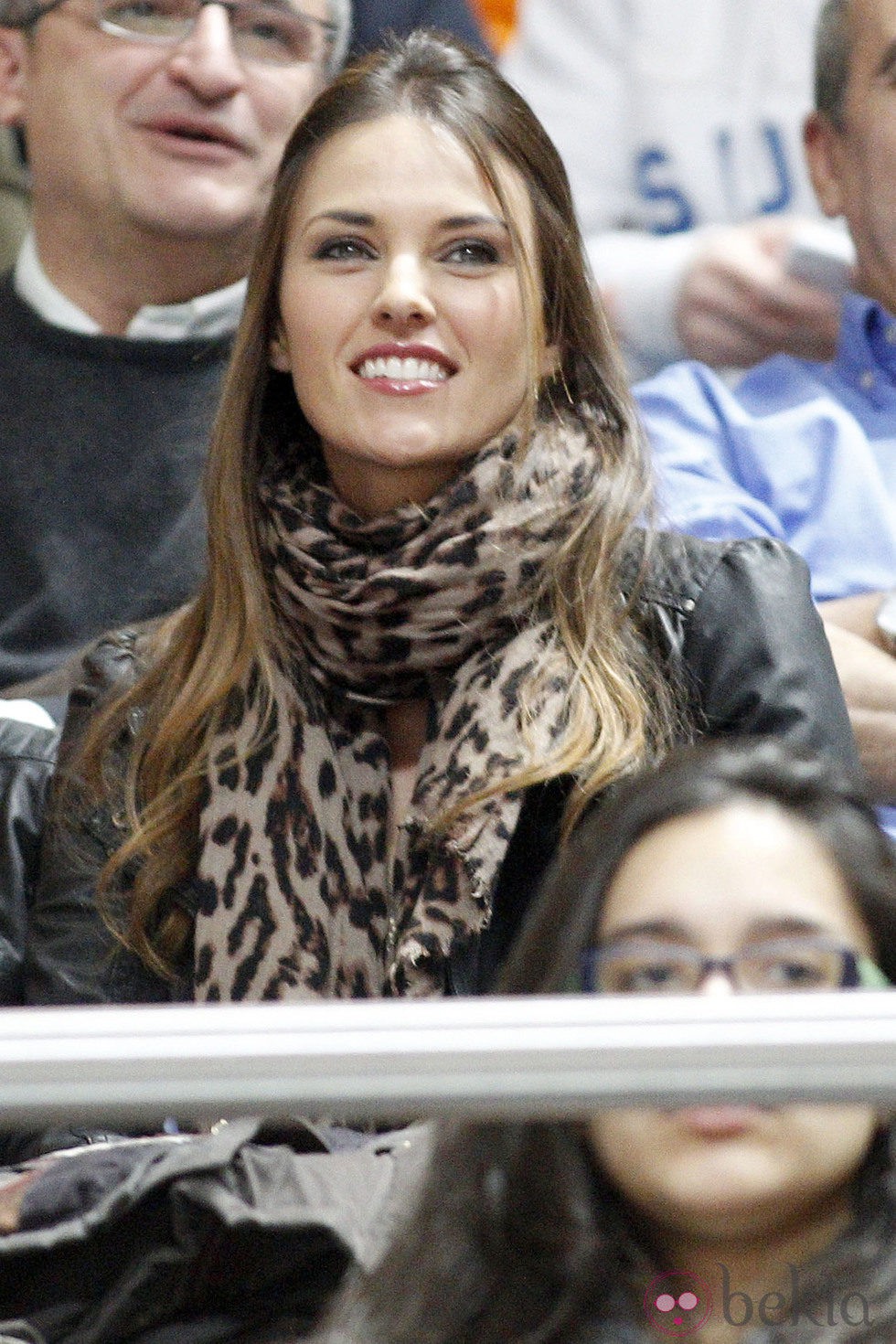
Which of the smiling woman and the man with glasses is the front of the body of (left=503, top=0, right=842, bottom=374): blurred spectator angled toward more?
the smiling woman

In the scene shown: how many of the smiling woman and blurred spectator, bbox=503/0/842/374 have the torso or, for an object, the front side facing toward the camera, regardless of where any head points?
2

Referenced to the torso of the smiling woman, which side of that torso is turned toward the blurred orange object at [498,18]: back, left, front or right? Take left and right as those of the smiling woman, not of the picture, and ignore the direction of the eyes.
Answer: back

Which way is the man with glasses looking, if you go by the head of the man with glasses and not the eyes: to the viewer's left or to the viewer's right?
to the viewer's right

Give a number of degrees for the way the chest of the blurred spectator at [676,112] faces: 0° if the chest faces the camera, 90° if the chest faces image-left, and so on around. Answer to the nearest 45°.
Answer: approximately 0°

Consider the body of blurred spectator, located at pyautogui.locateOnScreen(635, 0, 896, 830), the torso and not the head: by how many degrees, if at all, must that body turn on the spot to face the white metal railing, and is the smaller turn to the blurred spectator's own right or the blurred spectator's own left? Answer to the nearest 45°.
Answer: approximately 45° to the blurred spectator's own right

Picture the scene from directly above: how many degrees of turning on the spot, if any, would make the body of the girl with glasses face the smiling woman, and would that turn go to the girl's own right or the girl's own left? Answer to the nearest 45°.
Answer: approximately 180°

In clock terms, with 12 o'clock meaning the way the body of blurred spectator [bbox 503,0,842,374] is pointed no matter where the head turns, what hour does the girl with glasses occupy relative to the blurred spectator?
The girl with glasses is roughly at 12 o'clock from the blurred spectator.

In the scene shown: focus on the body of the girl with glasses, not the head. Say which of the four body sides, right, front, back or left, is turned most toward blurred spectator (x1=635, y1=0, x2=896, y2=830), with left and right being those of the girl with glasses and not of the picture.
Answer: back

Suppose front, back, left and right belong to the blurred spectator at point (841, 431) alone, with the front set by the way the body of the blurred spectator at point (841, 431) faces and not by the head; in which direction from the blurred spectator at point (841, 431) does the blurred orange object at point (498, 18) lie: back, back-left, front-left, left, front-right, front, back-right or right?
back

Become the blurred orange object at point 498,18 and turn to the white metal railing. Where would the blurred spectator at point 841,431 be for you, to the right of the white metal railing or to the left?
left

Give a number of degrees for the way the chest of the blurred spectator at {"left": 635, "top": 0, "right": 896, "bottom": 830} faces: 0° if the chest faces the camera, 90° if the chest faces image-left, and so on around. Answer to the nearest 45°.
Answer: approximately 315°

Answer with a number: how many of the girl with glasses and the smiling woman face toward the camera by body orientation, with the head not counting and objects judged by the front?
2

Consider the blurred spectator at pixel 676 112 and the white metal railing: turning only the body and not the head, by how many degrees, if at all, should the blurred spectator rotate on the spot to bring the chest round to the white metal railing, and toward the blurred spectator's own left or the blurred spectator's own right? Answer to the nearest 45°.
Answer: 0° — they already face it

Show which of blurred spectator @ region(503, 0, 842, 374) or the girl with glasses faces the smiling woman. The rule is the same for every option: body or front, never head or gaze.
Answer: the blurred spectator
